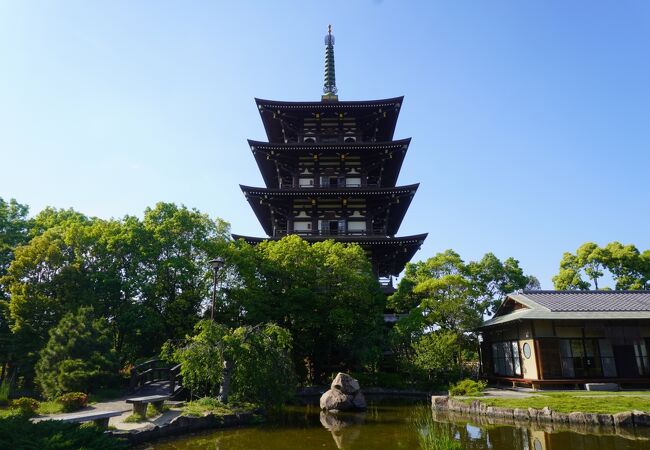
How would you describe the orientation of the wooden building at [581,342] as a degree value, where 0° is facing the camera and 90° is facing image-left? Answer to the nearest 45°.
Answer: approximately 0°

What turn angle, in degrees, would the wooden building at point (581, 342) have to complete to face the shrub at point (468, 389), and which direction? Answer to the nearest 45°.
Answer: approximately 45° to its right

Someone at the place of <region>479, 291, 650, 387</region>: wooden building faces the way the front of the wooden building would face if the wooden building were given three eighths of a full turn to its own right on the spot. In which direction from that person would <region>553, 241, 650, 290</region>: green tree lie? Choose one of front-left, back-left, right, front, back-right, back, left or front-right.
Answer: front-right

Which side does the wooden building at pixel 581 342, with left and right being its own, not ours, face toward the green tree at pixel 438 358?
right

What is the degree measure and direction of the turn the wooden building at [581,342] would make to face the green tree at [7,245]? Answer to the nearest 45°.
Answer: approximately 90° to its right

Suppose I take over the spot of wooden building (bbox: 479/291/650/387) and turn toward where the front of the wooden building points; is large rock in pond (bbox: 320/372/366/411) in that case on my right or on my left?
on my right

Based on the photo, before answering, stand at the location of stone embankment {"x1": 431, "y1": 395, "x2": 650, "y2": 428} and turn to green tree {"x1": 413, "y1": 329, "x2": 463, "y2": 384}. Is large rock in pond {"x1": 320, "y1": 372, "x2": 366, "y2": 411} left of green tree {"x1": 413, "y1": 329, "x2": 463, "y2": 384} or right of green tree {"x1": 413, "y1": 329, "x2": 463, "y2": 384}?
left

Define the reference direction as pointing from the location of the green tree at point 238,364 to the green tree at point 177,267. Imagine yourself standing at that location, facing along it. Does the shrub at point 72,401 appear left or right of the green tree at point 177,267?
left

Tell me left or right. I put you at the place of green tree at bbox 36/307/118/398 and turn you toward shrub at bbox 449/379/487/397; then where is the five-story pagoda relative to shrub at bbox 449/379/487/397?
left

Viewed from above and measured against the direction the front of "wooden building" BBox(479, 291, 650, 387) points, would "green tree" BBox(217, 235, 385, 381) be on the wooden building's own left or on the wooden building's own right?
on the wooden building's own right

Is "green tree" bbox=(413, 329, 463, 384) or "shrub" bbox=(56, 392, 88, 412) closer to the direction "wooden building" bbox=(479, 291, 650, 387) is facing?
the shrub

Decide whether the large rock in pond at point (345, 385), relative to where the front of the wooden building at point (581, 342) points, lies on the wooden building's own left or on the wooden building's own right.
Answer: on the wooden building's own right
